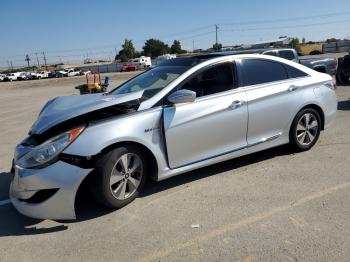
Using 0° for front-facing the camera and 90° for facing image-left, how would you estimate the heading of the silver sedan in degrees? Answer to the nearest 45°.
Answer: approximately 45°

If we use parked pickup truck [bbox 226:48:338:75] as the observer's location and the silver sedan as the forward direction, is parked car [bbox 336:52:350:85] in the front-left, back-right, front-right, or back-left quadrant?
back-left

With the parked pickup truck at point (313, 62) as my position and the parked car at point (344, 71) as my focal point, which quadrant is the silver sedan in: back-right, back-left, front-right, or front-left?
back-right

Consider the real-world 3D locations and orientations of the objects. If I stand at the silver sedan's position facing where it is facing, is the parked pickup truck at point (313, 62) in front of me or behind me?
behind

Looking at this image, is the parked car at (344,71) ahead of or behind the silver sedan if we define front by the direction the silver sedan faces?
behind
